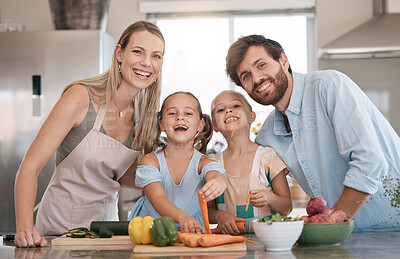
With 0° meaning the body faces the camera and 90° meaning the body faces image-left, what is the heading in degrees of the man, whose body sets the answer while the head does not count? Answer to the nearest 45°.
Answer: approximately 45°

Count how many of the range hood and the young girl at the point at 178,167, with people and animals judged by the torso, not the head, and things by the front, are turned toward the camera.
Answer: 2

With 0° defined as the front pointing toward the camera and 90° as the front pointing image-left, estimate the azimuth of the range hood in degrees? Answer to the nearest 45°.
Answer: approximately 0°

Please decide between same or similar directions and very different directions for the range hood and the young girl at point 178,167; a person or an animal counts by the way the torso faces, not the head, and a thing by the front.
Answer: same or similar directions

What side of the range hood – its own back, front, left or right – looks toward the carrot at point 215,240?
front

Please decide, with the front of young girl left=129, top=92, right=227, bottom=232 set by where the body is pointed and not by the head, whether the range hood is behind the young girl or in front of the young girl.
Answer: behind

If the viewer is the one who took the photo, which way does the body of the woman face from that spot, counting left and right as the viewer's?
facing the viewer and to the right of the viewer

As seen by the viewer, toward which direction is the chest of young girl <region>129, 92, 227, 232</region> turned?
toward the camera
